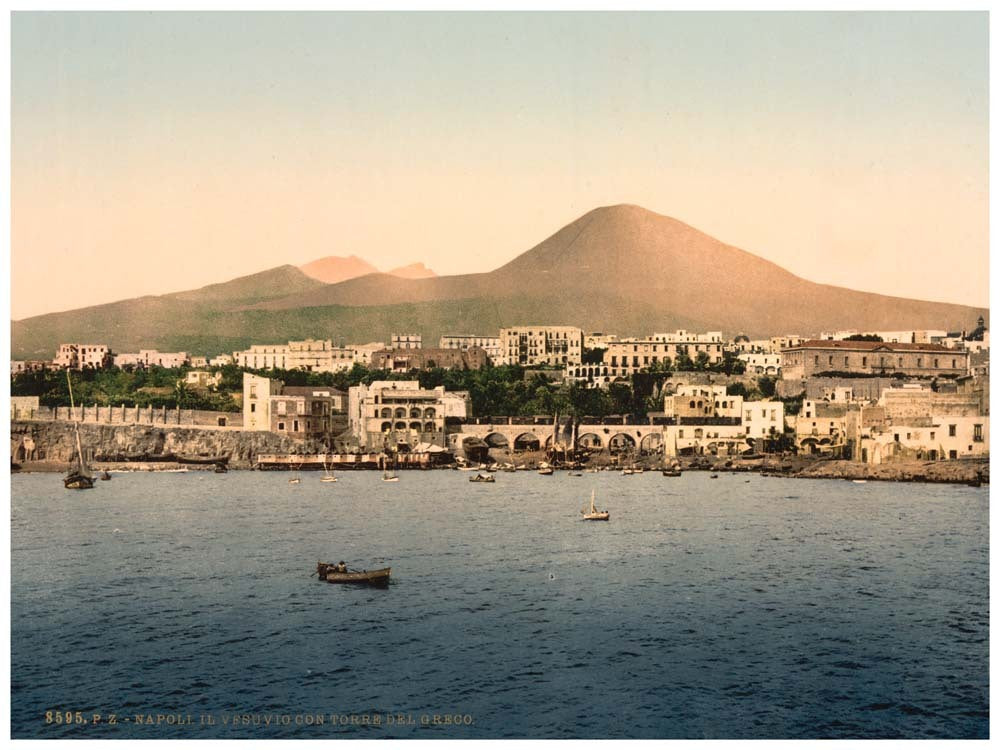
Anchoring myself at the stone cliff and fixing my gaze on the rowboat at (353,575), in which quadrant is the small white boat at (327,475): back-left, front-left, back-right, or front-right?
front-left

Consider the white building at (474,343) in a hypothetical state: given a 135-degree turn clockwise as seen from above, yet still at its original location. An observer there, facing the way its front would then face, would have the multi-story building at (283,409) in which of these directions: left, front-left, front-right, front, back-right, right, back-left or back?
left

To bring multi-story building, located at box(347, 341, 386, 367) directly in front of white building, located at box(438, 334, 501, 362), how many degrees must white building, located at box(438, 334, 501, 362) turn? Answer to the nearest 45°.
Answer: approximately 90° to its right

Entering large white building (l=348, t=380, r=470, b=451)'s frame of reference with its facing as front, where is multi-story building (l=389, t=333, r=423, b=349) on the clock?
The multi-story building is roughly at 6 o'clock from the large white building.

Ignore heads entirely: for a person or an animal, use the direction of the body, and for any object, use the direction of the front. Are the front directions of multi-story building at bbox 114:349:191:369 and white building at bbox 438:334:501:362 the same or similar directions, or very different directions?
same or similar directions

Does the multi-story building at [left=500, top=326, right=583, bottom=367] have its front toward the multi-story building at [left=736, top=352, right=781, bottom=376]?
no

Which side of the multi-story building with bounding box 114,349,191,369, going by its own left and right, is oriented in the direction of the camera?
front

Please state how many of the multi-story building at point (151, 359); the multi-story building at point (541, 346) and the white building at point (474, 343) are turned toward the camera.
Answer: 3

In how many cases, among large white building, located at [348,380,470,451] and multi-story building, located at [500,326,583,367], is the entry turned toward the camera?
2

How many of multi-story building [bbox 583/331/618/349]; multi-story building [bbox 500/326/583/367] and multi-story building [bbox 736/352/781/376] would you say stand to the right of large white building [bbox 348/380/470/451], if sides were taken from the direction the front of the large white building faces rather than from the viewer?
0

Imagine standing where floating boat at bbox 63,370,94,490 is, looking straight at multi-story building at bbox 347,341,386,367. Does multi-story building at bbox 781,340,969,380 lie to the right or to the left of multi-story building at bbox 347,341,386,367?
right

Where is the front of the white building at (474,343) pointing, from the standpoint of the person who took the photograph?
facing the viewer

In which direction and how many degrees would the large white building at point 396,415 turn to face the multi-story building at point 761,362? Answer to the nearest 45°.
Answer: approximately 90° to its left

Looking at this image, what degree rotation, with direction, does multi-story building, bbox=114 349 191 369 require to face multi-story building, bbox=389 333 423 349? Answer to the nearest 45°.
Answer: approximately 135° to its left

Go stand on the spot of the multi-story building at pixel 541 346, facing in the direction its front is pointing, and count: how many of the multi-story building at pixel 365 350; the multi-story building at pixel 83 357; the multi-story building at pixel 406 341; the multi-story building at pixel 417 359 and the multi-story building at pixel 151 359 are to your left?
0

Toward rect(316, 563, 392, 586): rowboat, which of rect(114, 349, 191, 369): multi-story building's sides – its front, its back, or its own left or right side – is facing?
front

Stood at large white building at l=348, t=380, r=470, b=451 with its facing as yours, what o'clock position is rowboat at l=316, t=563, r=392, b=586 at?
The rowboat is roughly at 12 o'clock from the large white building.

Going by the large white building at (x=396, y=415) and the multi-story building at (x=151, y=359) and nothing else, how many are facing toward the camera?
2
